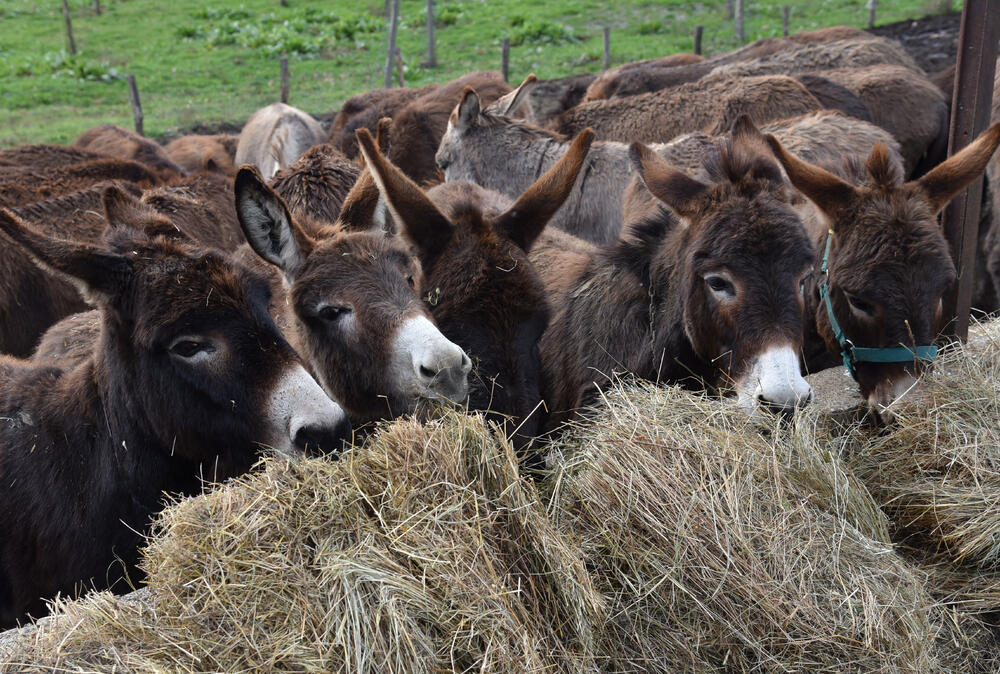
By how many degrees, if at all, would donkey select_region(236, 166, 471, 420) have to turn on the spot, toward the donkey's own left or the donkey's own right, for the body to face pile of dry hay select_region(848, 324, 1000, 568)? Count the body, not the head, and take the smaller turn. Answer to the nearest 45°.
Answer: approximately 45° to the donkey's own left

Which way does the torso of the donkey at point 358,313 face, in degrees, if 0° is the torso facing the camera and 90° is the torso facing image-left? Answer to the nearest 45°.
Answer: approximately 315°

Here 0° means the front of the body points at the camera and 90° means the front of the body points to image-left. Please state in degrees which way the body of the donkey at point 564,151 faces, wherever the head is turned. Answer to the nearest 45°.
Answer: approximately 90°

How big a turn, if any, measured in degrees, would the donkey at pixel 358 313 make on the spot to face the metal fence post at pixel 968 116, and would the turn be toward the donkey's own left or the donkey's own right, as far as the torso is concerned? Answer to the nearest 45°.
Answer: approximately 45° to the donkey's own left

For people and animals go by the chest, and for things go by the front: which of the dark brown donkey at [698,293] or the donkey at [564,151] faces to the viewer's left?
the donkey

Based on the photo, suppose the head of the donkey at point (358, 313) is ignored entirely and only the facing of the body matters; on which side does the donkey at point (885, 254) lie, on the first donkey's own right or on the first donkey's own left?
on the first donkey's own left

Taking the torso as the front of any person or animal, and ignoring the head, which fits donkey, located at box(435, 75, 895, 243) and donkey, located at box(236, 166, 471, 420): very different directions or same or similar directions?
very different directions

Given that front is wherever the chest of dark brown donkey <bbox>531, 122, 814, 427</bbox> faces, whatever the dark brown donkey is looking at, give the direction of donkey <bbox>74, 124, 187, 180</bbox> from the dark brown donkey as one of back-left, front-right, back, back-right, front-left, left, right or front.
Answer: back

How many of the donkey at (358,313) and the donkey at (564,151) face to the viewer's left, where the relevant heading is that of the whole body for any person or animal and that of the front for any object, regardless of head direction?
1

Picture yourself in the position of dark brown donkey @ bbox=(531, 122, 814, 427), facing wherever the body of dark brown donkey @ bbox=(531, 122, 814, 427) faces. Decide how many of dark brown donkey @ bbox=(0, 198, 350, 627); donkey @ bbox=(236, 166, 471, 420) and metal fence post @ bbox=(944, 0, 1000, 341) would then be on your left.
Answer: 1

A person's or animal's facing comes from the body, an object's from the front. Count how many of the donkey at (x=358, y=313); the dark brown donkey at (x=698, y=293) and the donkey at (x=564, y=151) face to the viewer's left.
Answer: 1

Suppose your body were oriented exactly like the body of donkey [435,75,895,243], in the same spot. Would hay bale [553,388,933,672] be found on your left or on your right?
on your left

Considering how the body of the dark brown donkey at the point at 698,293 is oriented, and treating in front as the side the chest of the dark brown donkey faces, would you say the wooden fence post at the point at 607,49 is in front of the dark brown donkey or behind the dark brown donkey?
behind
